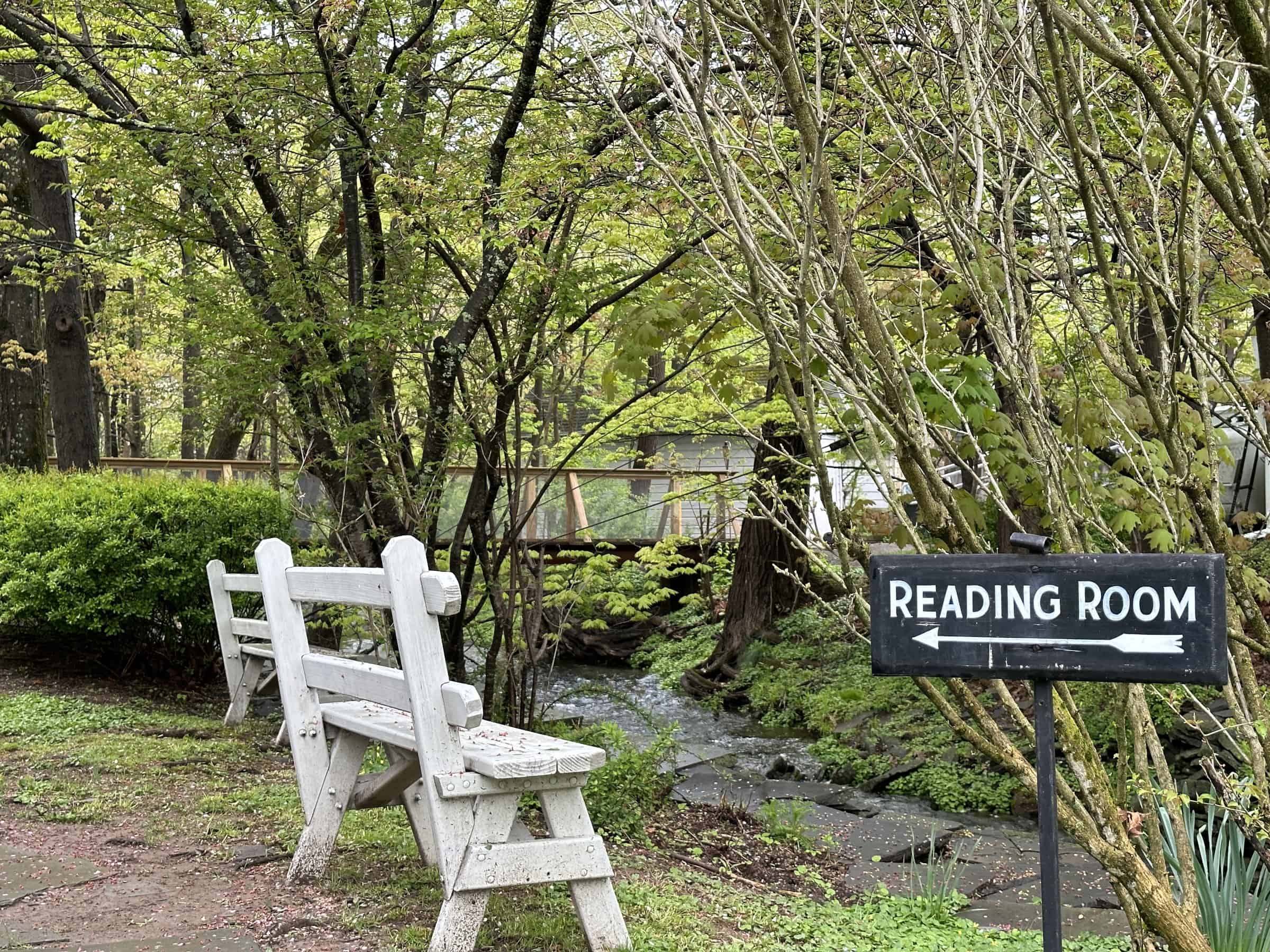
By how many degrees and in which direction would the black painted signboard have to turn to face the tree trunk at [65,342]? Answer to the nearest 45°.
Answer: approximately 135° to its right

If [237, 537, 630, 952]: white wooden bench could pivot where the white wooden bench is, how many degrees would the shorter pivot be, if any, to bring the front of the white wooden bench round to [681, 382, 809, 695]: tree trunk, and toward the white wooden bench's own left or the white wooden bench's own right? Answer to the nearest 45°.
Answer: approximately 45° to the white wooden bench's own left

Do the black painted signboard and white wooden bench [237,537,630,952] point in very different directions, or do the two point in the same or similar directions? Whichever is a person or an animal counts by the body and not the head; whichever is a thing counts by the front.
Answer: very different directions

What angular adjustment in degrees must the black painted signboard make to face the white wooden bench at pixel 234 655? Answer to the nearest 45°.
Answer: approximately 135° to its right

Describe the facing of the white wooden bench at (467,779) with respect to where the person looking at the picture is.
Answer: facing away from the viewer and to the right of the viewer

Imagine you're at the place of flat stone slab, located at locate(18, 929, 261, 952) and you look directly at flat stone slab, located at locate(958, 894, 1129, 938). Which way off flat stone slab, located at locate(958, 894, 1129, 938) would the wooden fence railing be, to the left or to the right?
left

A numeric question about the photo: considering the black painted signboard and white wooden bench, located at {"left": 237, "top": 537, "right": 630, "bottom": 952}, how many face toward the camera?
1
